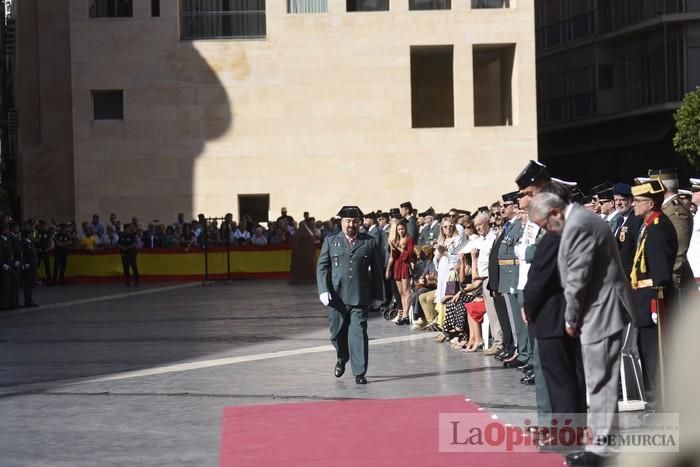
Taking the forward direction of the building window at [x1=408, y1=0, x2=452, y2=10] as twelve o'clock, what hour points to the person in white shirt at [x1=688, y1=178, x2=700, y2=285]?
The person in white shirt is roughly at 12 o'clock from the building window.

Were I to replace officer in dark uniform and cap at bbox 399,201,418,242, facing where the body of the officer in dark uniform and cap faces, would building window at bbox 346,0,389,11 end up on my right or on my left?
on my right

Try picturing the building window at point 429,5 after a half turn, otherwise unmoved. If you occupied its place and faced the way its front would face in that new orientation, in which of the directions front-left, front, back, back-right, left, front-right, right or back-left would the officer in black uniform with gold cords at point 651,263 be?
back

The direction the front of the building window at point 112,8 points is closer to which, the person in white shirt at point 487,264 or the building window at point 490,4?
the person in white shirt

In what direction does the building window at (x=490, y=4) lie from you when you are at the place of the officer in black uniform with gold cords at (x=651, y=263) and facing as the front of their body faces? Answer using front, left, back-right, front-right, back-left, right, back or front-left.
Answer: right

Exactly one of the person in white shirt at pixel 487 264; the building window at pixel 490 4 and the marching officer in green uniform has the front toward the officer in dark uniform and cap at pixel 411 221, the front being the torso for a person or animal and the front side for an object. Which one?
the building window

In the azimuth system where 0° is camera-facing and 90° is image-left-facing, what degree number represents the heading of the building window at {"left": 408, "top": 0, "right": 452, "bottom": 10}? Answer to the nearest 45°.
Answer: approximately 0°

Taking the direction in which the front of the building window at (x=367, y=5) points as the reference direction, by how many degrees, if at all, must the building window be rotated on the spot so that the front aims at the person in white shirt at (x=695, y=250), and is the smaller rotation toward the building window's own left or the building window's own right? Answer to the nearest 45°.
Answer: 0° — it already faces them

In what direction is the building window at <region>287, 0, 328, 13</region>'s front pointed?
toward the camera

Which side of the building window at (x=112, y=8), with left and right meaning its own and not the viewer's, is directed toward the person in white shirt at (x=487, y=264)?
front

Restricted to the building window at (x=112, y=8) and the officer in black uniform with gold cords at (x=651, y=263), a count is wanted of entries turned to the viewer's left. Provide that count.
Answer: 1
